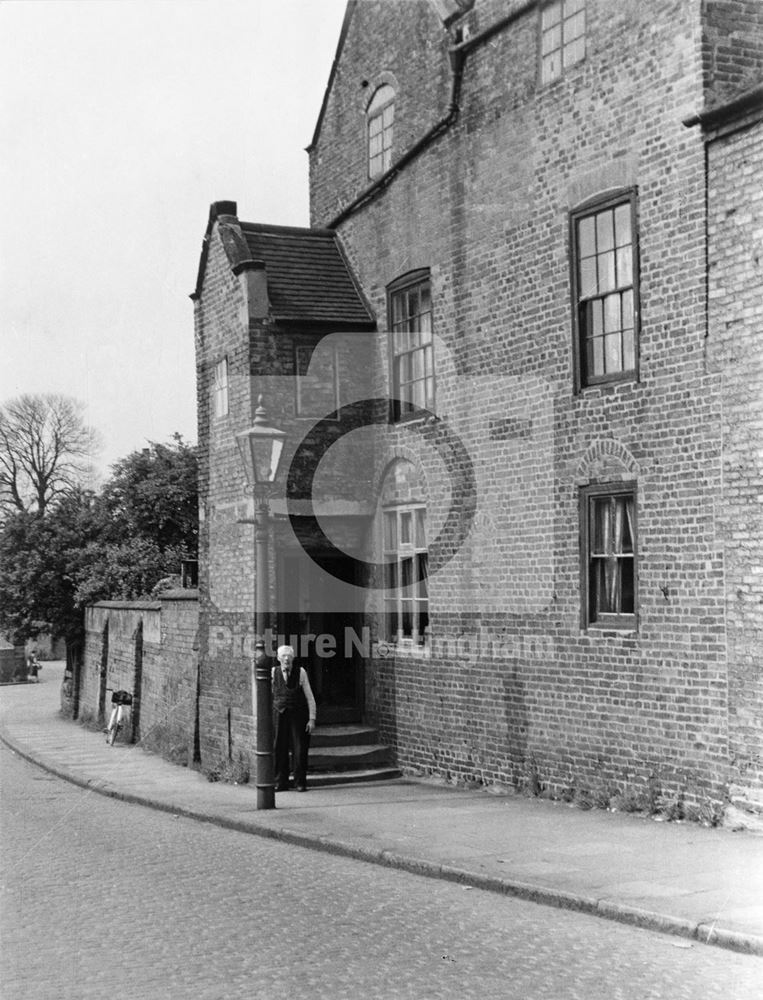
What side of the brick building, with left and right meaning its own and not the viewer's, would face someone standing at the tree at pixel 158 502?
right

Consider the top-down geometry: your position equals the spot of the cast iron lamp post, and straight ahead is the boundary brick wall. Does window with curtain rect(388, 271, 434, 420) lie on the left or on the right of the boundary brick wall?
right

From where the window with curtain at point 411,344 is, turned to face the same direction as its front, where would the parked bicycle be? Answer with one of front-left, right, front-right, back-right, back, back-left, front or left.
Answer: right

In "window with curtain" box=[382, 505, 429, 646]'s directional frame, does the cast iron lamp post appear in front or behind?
in front

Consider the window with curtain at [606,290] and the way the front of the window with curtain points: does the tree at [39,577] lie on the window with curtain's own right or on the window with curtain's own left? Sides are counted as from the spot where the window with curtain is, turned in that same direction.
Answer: on the window with curtain's own right

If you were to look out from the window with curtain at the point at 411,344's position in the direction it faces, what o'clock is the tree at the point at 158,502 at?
The tree is roughly at 4 o'clock from the window with curtain.

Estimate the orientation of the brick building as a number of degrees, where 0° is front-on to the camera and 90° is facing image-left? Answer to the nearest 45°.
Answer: approximately 45°

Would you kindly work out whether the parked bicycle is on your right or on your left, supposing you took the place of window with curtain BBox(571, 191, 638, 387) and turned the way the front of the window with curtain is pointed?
on your right

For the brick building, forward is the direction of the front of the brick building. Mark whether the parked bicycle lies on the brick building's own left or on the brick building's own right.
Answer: on the brick building's own right
